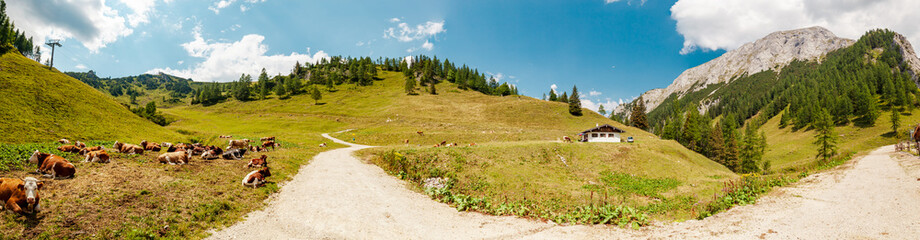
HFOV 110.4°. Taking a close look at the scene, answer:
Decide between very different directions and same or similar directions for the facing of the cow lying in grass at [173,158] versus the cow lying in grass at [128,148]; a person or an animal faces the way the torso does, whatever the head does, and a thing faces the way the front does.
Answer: very different directions

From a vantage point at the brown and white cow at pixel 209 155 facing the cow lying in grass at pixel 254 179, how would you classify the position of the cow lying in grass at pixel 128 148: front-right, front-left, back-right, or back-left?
back-right

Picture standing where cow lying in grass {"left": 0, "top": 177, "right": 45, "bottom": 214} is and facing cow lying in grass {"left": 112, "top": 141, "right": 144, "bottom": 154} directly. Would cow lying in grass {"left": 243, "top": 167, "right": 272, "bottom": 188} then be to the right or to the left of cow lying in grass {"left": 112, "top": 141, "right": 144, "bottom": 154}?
right

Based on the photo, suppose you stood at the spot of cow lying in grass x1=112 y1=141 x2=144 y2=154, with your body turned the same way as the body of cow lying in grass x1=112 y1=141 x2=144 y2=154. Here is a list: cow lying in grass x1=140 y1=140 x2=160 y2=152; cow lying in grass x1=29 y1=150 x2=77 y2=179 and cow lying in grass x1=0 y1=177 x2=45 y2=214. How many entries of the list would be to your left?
2

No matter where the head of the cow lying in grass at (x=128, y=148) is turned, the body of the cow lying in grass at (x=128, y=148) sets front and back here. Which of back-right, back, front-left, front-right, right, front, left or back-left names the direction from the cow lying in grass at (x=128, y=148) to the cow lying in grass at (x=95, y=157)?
left
